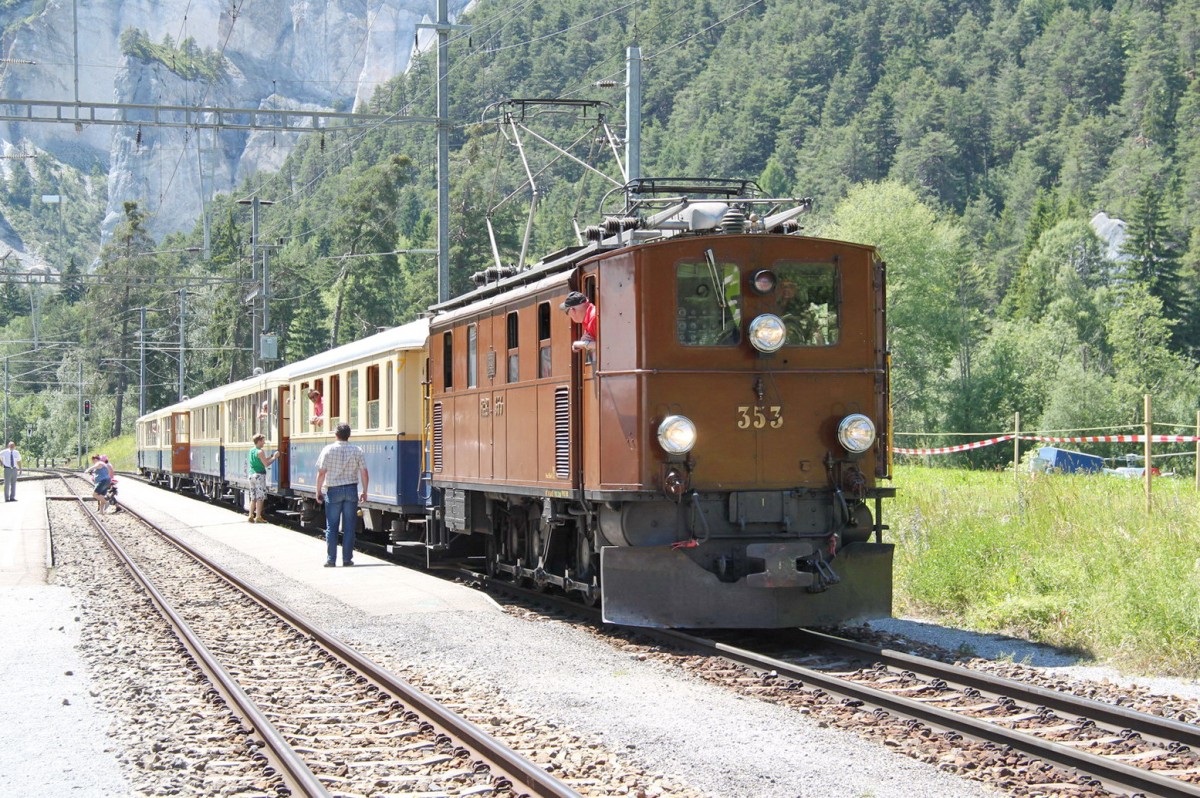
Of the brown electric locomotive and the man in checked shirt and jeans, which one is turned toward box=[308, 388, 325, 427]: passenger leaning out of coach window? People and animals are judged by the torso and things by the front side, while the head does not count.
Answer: the man in checked shirt and jeans

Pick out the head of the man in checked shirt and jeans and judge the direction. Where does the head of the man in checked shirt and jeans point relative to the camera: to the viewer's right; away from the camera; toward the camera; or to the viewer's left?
away from the camera

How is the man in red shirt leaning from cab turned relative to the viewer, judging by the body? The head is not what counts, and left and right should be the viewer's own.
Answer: facing to the left of the viewer

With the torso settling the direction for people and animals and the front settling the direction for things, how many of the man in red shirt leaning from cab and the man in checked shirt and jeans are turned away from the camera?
1

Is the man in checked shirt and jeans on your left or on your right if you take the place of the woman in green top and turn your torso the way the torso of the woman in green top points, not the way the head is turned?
on your right

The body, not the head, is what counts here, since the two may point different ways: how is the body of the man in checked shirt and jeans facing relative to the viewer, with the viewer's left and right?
facing away from the viewer

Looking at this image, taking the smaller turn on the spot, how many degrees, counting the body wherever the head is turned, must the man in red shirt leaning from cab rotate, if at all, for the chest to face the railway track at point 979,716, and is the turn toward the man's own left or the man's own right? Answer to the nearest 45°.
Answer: approximately 135° to the man's own left

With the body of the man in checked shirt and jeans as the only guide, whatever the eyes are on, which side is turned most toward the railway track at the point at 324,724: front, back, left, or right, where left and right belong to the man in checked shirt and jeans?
back

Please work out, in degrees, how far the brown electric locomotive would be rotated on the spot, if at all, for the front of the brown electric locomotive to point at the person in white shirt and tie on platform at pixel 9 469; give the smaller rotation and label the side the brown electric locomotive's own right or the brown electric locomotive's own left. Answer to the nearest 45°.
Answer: approximately 180°

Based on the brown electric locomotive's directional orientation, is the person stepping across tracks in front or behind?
behind
